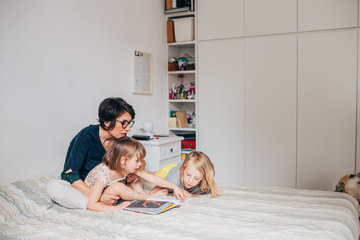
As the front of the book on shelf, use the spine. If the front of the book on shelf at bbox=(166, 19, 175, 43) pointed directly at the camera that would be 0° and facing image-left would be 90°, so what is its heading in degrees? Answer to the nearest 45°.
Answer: approximately 0°

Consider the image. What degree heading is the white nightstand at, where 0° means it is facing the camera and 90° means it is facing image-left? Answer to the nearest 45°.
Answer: approximately 315°

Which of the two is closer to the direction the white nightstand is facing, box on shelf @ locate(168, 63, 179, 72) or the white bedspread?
the white bedspread
